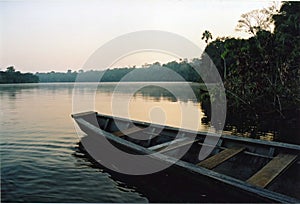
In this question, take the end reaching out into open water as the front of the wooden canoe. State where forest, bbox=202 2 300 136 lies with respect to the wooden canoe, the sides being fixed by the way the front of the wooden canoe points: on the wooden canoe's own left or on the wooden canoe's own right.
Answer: on the wooden canoe's own right

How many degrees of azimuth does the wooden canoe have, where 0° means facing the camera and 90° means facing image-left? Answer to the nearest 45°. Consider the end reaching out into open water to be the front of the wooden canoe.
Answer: approximately 135°
